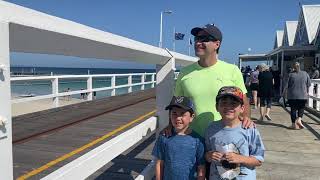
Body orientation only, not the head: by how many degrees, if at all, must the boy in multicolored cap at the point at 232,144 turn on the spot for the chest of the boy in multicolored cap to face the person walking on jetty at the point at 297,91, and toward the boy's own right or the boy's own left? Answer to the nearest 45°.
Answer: approximately 180°
